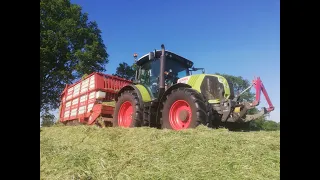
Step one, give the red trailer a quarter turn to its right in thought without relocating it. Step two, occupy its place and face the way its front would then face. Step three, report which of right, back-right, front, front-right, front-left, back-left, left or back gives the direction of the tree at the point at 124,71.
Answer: back-right

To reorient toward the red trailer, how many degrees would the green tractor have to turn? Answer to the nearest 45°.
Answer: approximately 180°

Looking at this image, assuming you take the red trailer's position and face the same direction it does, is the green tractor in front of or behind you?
in front

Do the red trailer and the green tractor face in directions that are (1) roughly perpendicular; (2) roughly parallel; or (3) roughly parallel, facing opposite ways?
roughly parallel

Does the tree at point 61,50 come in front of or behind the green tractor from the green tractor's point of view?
behind

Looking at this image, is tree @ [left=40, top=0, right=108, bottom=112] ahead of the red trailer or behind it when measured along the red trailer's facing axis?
behind

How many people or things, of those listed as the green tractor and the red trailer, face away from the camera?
0

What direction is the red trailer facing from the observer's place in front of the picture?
facing the viewer and to the right of the viewer
